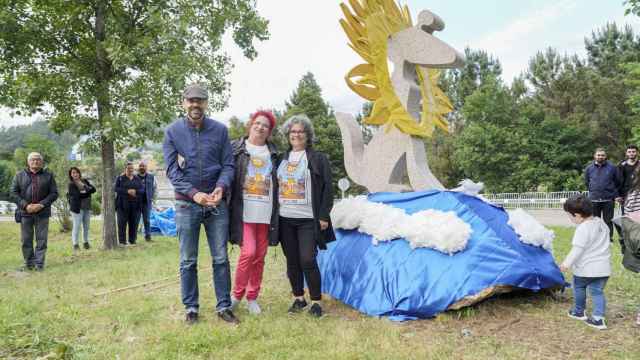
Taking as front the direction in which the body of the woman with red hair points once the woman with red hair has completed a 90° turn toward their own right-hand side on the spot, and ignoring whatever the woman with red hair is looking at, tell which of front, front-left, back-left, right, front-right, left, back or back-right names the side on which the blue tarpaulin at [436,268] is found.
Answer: back

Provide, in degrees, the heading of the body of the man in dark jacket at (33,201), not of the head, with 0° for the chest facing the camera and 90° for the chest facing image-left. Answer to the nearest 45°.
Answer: approximately 0°

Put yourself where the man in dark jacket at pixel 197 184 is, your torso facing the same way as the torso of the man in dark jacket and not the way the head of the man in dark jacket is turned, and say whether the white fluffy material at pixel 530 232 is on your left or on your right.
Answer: on your left

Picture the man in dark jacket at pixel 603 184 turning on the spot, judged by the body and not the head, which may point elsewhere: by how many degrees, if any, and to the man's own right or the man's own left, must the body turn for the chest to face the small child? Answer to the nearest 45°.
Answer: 0° — they already face them

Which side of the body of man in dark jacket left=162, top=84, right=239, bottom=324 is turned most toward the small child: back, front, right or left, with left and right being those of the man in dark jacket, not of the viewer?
left

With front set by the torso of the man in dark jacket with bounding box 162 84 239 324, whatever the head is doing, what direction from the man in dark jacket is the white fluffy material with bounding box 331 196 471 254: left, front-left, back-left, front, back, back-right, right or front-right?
left
